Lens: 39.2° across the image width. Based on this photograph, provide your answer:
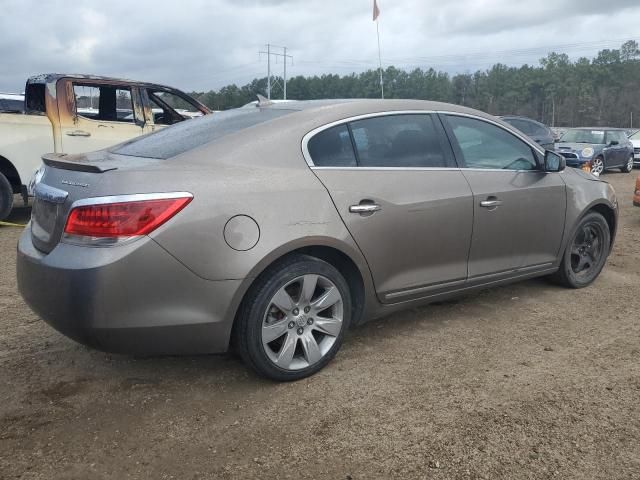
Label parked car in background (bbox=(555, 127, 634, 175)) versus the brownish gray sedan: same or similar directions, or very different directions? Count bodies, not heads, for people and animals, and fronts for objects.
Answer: very different directions

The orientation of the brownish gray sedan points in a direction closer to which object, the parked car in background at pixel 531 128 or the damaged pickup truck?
the parked car in background

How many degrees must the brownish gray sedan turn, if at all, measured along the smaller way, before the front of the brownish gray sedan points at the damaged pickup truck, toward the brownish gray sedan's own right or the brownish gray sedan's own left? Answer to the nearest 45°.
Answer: approximately 90° to the brownish gray sedan's own left

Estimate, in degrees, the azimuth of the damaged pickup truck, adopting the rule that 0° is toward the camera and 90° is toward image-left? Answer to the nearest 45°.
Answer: approximately 225°
